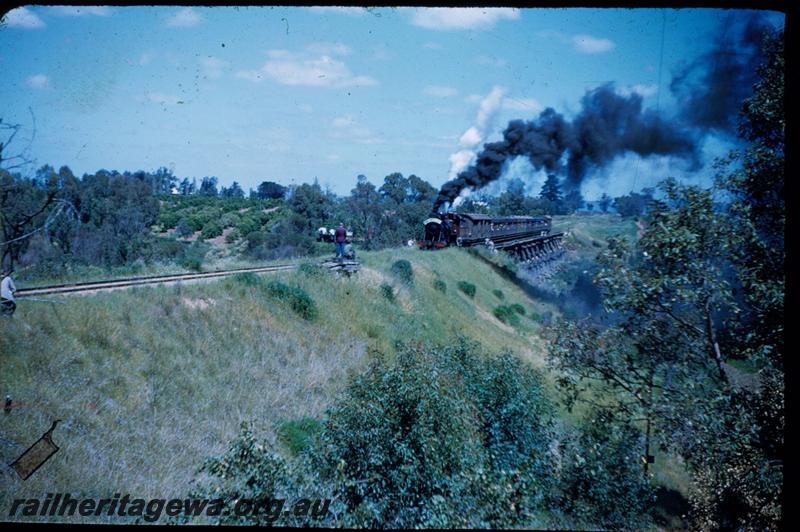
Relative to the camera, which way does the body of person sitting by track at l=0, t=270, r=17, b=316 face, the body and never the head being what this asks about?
to the viewer's right

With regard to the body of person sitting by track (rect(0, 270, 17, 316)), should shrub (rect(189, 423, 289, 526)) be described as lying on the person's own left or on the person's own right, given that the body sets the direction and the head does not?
on the person's own right

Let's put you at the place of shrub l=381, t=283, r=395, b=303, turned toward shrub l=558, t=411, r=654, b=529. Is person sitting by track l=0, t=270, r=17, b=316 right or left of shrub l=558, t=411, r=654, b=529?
right

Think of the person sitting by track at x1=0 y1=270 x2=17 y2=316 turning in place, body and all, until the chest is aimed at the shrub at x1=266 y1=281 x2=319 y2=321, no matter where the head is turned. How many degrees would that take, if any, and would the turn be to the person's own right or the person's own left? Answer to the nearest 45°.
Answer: approximately 45° to the person's own left

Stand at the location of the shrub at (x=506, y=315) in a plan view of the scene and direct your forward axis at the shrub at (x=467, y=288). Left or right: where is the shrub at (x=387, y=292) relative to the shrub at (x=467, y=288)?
left

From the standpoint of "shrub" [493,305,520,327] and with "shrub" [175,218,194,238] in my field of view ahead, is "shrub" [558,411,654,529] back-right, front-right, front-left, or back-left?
back-left
